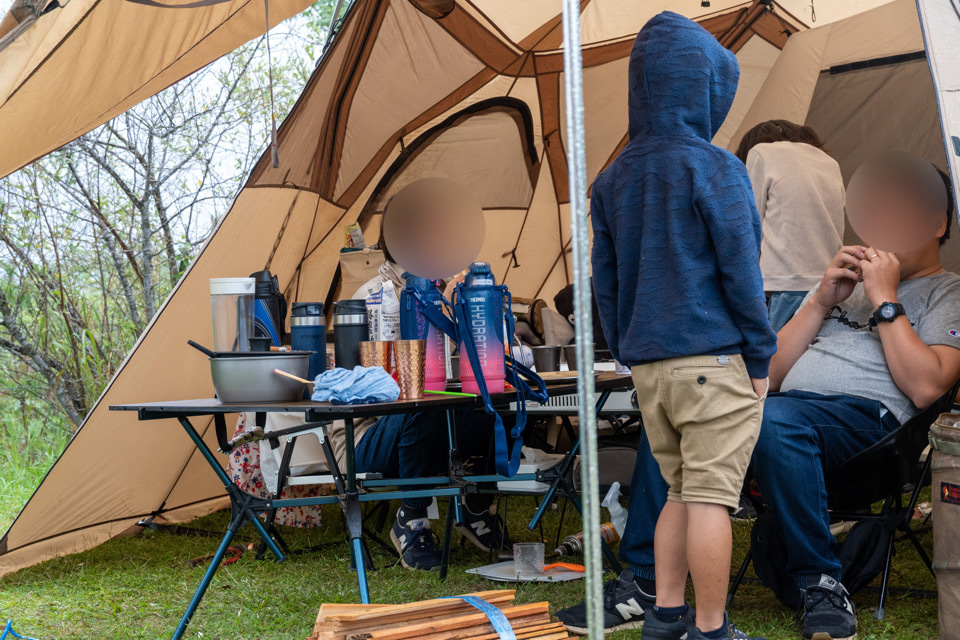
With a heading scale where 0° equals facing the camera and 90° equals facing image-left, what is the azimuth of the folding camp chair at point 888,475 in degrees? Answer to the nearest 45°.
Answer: approximately 45°

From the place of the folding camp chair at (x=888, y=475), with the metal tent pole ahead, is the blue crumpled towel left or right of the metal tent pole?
right

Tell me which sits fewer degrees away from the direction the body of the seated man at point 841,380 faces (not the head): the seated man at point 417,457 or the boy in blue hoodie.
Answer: the boy in blue hoodie

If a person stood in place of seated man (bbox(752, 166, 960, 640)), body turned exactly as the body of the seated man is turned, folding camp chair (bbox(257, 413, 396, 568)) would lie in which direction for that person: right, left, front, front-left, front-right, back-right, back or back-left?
front-right

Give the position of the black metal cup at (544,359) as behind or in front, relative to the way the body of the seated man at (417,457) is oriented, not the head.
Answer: in front

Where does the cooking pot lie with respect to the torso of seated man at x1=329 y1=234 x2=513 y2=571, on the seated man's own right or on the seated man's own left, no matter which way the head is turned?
on the seated man's own right

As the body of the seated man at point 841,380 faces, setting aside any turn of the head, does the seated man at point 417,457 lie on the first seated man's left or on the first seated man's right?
on the first seated man's right

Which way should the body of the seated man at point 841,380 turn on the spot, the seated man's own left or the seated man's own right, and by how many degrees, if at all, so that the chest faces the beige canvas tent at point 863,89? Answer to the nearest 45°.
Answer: approximately 135° to the seated man's own right

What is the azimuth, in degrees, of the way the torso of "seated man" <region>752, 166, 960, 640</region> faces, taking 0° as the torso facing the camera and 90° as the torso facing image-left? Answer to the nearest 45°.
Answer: approximately 45°

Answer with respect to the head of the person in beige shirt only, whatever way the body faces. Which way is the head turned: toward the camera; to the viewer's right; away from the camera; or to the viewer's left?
away from the camera
